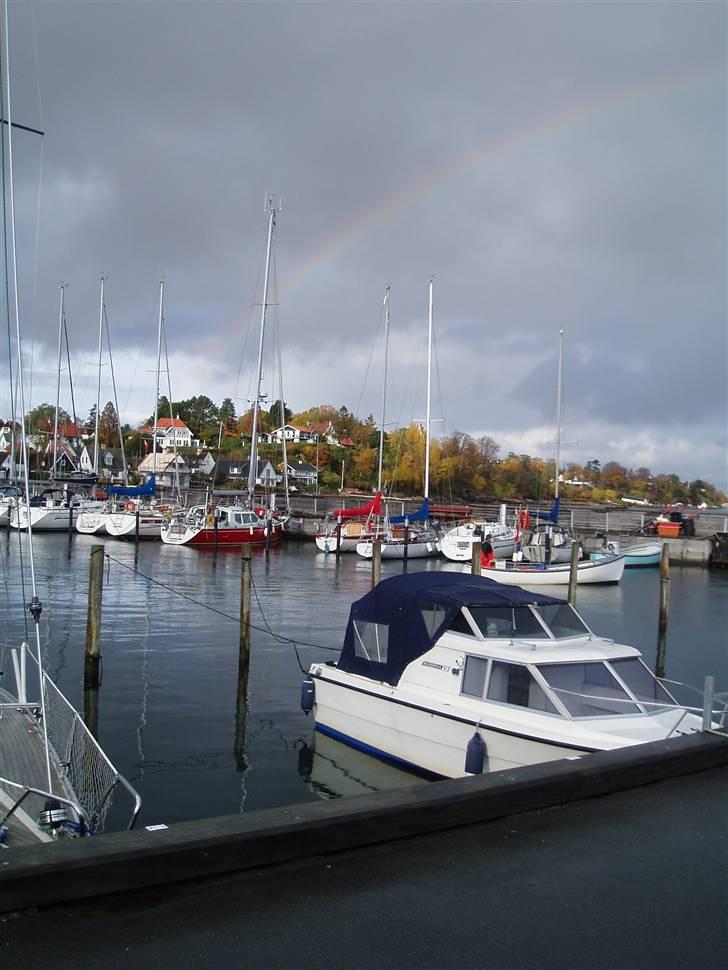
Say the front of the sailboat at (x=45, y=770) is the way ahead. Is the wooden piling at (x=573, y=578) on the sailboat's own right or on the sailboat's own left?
on the sailboat's own left

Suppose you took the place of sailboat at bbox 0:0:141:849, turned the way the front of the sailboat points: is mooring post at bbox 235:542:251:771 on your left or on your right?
on your left

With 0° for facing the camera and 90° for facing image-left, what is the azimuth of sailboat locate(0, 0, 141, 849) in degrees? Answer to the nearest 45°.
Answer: approximately 315°

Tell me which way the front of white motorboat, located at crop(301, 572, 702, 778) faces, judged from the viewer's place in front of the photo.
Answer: facing the viewer and to the right of the viewer

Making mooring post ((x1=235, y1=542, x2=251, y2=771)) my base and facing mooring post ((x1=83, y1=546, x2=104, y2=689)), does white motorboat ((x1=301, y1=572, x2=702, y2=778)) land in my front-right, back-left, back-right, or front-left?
back-left

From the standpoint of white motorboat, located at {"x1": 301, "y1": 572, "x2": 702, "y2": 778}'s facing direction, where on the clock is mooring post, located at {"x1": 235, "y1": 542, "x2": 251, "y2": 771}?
The mooring post is roughly at 6 o'clock from the white motorboat.

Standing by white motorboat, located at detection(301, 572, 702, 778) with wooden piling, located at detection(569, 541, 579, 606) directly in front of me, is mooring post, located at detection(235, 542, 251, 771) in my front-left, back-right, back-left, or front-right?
front-left

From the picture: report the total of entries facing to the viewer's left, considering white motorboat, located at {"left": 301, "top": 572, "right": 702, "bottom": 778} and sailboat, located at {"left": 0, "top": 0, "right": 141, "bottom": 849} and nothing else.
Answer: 0

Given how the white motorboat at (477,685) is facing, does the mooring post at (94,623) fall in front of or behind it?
behind

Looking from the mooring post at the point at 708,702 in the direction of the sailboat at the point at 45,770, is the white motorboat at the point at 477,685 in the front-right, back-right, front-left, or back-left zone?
front-right

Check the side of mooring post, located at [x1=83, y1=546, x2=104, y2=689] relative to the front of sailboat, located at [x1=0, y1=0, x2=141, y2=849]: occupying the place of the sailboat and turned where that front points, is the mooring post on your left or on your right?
on your left
